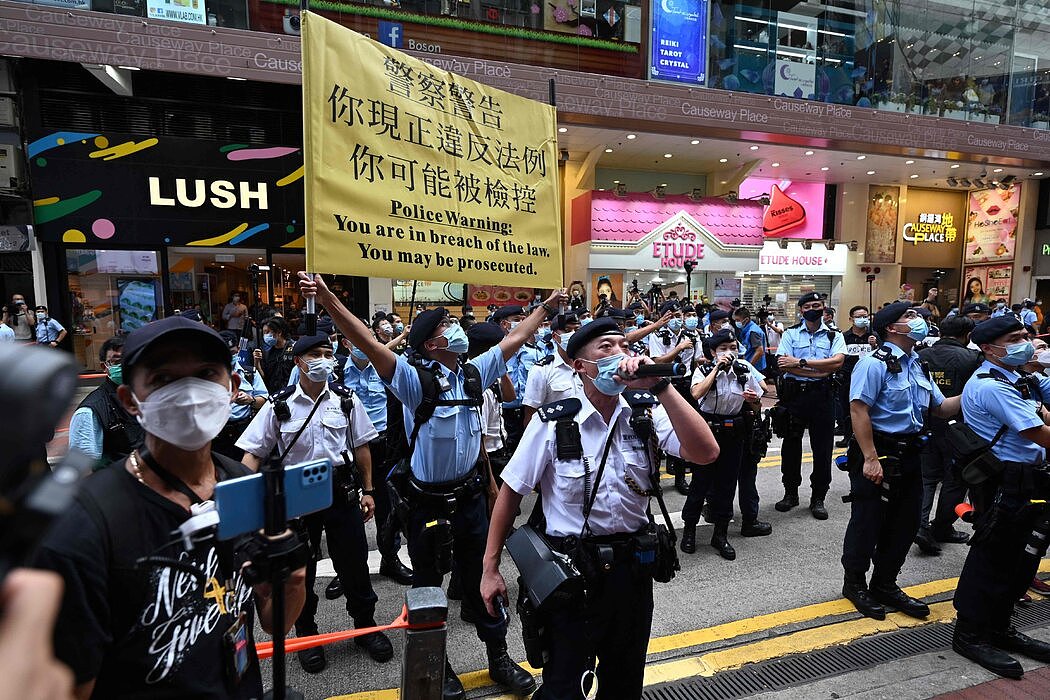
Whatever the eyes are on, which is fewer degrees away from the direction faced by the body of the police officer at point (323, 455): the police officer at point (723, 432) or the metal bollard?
the metal bollard

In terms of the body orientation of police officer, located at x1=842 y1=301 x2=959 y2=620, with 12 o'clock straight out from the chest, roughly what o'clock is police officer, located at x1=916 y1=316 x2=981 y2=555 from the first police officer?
The police officer, located at x1=916 y1=316 x2=981 y2=555 is roughly at 8 o'clock from the police officer, located at x1=842 y1=301 x2=959 y2=620.

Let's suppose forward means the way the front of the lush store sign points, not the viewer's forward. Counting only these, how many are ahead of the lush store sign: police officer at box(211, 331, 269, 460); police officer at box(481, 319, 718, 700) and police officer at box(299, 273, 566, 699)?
3

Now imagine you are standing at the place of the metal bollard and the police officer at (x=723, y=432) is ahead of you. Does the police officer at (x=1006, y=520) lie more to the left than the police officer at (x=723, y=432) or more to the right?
right

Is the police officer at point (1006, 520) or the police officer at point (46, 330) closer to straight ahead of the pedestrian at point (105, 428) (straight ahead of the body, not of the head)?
the police officer at point (1006, 520)

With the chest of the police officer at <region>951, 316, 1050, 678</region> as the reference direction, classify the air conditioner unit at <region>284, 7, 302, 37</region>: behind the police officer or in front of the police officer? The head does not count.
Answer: behind

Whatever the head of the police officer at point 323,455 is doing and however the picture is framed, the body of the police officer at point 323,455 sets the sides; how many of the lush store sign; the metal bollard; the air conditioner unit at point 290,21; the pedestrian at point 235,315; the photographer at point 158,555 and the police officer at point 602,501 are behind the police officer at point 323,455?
3

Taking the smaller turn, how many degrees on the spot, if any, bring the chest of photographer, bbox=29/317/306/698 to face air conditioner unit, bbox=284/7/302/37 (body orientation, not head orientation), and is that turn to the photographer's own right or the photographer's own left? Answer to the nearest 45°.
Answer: approximately 135° to the photographer's own left
